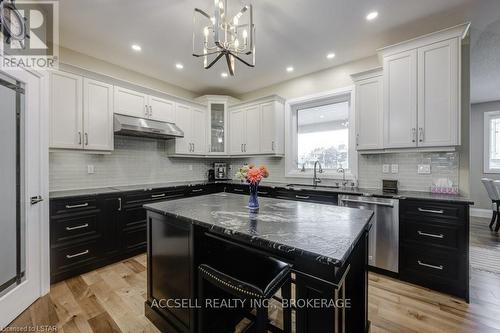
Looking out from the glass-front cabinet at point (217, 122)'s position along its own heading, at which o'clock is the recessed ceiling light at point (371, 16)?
The recessed ceiling light is roughly at 11 o'clock from the glass-front cabinet.

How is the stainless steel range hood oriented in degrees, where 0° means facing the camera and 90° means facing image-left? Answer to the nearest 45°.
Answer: approximately 315°

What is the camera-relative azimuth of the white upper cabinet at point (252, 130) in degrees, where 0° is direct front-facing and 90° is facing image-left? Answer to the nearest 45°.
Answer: approximately 45°

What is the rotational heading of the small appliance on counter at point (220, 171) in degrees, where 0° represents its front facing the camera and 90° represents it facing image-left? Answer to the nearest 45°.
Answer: approximately 0°

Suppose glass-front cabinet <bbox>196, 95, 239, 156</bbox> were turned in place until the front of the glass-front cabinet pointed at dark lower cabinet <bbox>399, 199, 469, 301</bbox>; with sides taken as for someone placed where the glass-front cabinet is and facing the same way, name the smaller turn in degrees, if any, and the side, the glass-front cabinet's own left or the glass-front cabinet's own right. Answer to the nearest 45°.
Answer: approximately 45° to the glass-front cabinet's own left

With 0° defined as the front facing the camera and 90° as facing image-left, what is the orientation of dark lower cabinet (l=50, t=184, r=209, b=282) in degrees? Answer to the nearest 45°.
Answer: approximately 315°

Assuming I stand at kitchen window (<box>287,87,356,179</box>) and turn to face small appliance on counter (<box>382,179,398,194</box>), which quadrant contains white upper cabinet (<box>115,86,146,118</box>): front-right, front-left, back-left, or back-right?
back-right

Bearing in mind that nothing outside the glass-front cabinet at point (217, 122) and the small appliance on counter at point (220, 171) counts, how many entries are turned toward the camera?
2

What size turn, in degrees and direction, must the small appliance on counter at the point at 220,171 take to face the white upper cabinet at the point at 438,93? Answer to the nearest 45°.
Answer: approximately 45° to its left
